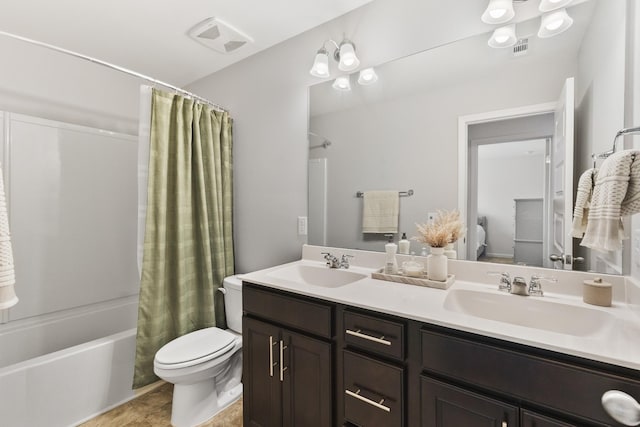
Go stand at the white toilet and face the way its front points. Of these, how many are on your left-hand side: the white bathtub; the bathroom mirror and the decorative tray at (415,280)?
2

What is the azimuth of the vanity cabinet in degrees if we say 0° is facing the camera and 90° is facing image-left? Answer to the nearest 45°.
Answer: approximately 45°

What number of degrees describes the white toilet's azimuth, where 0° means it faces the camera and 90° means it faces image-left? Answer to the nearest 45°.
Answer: approximately 45°

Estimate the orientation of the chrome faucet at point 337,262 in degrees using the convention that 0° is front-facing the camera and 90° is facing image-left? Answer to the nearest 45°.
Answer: approximately 45°

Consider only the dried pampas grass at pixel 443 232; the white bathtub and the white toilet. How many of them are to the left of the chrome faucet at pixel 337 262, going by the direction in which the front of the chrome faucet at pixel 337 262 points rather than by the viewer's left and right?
1

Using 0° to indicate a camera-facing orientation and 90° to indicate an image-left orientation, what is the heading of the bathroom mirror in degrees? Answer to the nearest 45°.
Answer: approximately 45°

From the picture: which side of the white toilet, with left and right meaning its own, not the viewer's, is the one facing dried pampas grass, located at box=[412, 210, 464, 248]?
left
